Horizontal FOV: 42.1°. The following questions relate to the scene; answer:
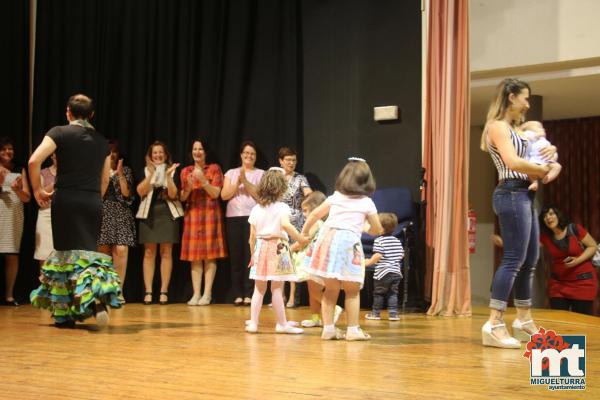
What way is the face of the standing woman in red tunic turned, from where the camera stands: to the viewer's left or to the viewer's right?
to the viewer's left

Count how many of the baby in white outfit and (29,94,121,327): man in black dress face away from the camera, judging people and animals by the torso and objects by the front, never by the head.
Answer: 1

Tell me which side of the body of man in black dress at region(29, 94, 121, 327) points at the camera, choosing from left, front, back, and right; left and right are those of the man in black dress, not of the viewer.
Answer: back

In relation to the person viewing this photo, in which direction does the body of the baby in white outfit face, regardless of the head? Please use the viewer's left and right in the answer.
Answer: facing to the right of the viewer

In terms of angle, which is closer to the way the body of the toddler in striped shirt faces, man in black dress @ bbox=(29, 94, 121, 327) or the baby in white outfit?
the man in black dress

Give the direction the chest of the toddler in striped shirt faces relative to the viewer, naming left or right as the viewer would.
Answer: facing away from the viewer and to the left of the viewer

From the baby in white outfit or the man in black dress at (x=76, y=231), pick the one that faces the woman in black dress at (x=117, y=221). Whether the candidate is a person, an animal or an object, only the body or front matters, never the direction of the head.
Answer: the man in black dress at (x=76, y=231)
